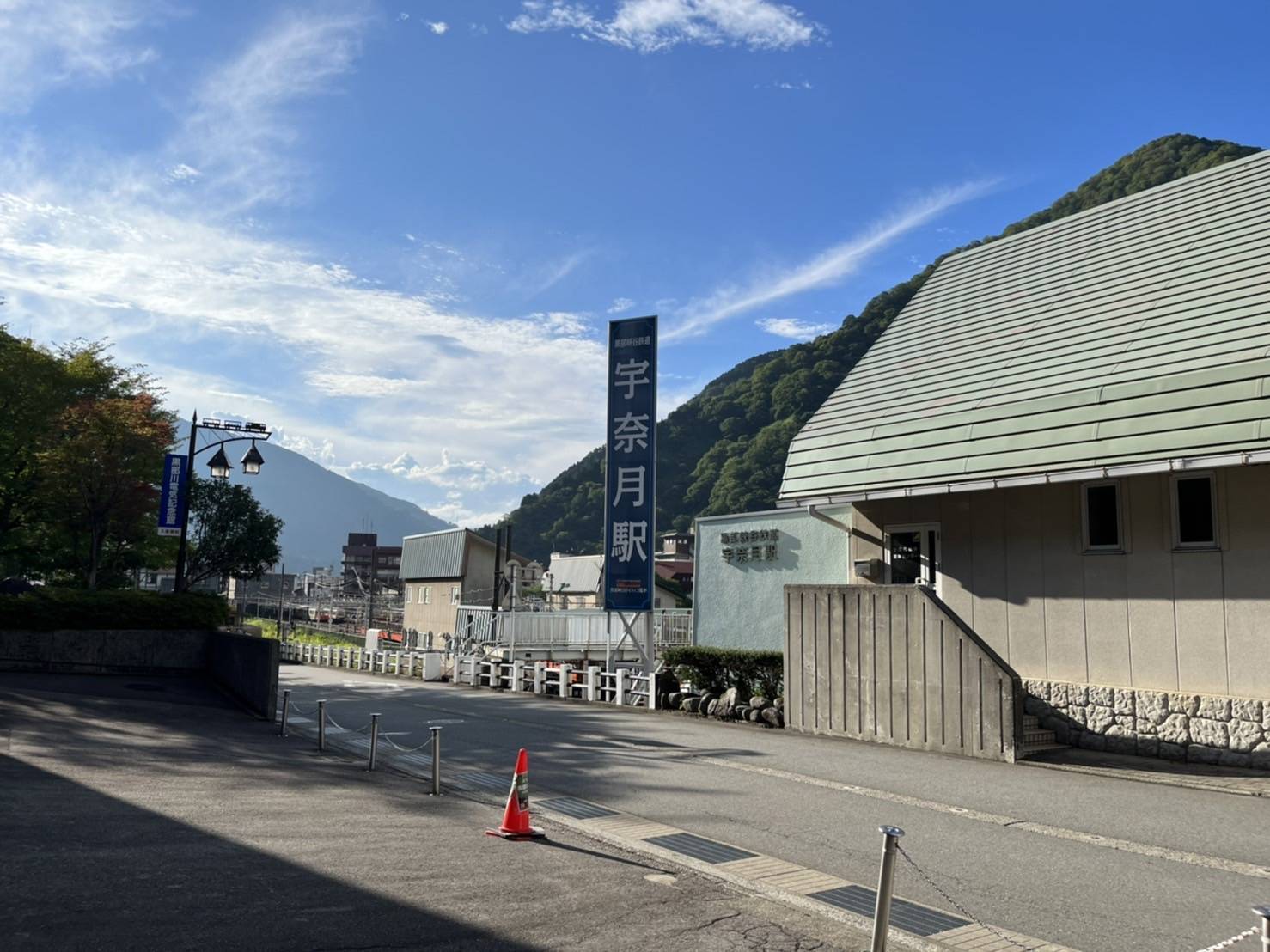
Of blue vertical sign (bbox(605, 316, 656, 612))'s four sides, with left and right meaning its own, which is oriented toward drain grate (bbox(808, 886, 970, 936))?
front

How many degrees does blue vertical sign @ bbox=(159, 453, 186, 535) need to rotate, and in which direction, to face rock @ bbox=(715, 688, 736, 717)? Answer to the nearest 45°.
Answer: approximately 45° to its left

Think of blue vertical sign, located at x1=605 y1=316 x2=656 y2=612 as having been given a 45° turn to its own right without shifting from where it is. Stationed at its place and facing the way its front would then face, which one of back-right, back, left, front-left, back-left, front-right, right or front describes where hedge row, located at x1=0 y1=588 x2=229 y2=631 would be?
front-right

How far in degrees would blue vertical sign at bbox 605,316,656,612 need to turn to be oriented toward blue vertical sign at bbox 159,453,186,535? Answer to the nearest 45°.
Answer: approximately 90° to its right

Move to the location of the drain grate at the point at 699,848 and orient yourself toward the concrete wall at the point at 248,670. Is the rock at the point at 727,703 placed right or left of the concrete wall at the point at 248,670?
right

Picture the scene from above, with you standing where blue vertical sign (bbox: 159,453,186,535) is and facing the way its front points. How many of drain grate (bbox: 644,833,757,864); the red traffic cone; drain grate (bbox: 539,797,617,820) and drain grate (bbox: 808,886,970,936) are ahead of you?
4

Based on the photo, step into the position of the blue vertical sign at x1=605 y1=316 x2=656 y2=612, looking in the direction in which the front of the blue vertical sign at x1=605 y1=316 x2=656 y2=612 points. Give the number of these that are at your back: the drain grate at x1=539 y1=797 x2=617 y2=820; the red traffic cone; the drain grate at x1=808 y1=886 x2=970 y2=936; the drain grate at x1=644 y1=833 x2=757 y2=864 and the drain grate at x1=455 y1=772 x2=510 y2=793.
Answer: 0

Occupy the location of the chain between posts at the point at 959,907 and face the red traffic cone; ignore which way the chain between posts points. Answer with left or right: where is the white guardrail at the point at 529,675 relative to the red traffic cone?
right

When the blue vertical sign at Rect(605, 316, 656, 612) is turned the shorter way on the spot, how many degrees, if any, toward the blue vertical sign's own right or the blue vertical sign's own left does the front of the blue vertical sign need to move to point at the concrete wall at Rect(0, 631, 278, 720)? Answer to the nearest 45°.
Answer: approximately 90° to the blue vertical sign's own right

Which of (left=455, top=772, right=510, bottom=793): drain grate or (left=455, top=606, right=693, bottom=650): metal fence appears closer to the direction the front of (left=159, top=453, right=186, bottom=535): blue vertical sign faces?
the drain grate

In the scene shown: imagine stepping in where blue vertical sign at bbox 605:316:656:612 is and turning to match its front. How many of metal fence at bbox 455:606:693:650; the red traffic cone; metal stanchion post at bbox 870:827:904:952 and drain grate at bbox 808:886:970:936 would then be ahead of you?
3

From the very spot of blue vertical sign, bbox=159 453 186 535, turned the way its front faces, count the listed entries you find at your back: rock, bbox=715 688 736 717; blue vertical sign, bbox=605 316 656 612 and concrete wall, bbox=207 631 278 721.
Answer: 0

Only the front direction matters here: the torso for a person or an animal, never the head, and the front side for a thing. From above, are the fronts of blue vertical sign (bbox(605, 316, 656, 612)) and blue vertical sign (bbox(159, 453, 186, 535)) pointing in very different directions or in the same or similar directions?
same or similar directions

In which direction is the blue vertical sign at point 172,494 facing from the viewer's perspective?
toward the camera

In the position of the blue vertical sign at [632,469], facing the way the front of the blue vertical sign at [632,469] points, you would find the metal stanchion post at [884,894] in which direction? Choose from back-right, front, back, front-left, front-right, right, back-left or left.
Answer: front

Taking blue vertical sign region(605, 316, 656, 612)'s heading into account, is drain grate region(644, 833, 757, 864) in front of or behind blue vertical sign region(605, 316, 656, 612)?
in front

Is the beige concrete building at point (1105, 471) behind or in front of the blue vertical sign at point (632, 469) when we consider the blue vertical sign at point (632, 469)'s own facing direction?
in front

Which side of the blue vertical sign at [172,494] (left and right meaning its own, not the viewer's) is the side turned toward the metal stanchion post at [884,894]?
front
